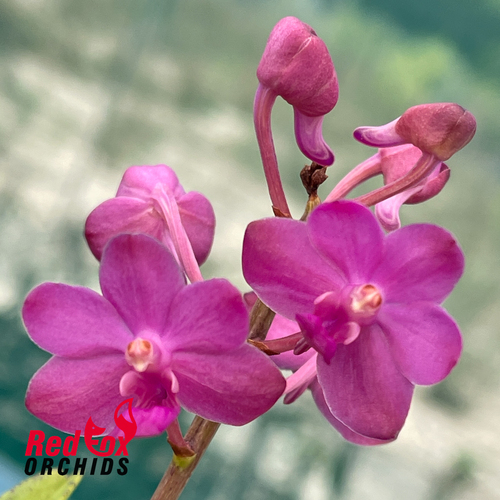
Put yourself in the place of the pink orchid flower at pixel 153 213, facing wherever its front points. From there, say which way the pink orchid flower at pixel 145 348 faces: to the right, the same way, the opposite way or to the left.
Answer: the opposite way

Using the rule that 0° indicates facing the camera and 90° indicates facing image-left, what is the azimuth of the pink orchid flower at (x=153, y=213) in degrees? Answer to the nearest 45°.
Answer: approximately 180°

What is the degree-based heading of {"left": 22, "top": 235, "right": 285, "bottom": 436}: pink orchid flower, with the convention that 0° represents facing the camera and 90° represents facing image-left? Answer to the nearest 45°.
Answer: approximately 0°

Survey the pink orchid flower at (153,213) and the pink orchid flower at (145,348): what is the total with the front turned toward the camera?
1

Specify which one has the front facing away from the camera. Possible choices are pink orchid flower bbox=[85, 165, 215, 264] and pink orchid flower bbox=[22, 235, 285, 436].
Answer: pink orchid flower bbox=[85, 165, 215, 264]
